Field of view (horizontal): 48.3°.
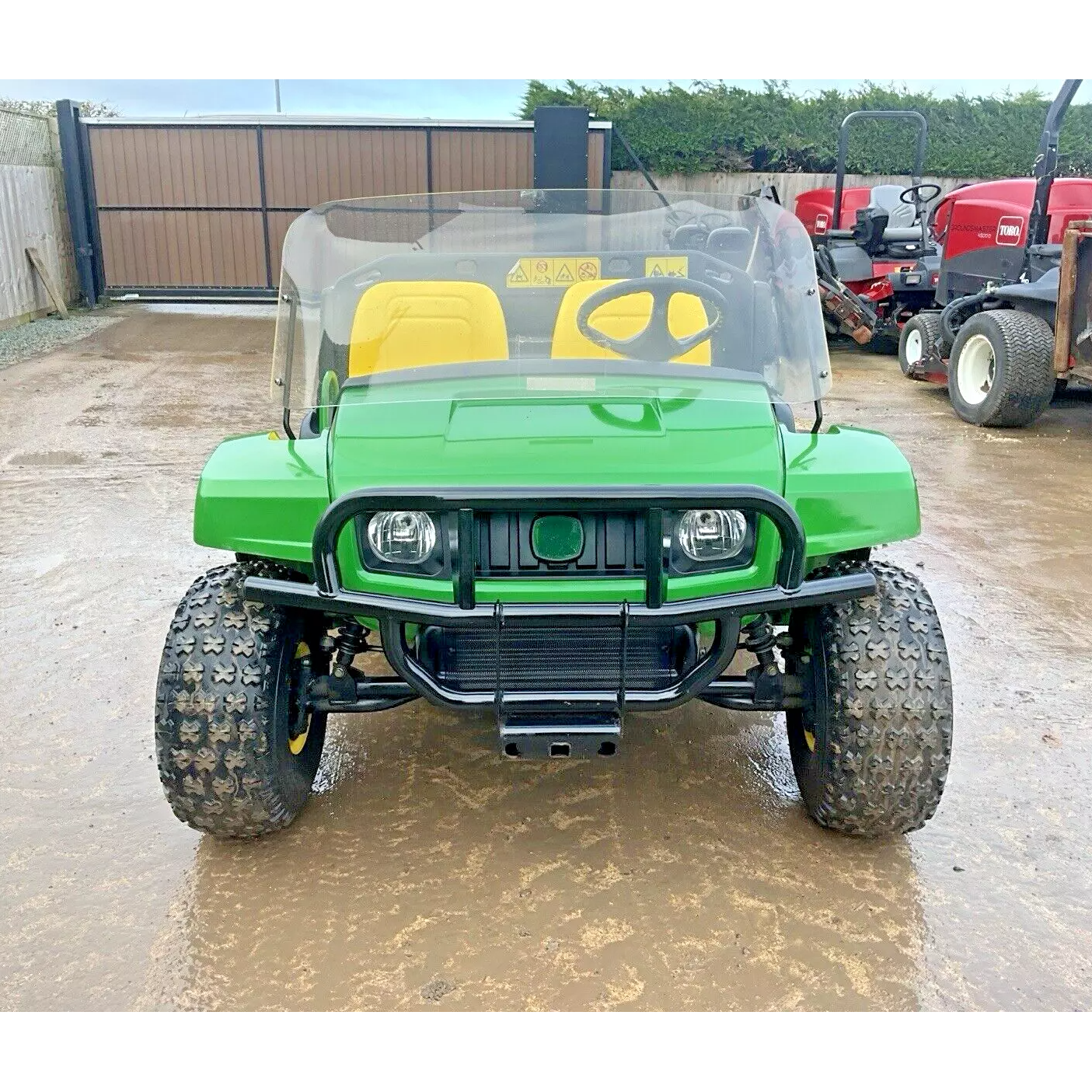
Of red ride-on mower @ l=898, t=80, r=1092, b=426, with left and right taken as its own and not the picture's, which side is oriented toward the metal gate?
back

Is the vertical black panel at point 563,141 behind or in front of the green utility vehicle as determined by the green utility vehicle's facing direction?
behind

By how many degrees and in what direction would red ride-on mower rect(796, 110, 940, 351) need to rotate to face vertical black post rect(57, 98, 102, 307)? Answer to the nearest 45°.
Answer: approximately 135° to its right

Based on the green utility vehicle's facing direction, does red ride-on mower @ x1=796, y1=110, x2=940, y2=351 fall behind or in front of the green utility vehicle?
behind

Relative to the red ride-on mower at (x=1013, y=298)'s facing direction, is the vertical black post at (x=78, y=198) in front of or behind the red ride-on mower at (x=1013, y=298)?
behind

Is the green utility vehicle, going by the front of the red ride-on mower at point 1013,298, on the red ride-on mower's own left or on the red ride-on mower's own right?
on the red ride-on mower's own right

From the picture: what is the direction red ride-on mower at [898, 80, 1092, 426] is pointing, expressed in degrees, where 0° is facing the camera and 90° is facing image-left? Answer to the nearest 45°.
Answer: approximately 315°

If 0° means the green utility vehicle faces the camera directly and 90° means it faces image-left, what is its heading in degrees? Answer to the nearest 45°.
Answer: approximately 0°

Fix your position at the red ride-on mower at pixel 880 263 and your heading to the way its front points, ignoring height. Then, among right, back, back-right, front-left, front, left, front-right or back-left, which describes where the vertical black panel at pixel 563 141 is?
back

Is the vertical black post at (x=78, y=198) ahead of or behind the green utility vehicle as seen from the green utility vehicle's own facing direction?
behind

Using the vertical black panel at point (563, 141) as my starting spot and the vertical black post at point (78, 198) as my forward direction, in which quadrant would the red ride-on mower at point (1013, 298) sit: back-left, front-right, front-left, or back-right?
back-left

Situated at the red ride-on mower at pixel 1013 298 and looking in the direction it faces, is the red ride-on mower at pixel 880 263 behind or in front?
behind
